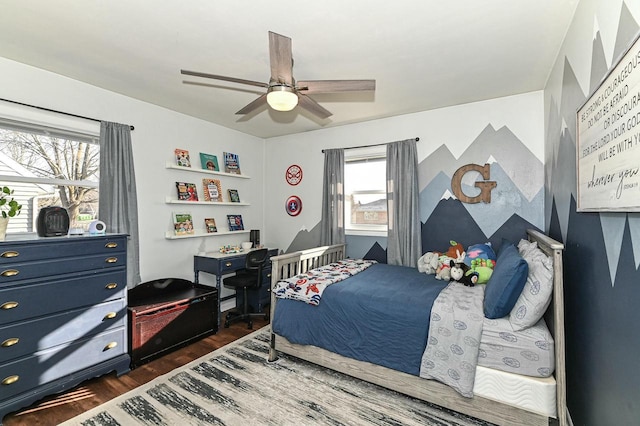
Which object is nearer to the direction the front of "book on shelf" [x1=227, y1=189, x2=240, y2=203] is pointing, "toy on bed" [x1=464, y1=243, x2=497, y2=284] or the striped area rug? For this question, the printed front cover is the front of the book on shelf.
the toy on bed

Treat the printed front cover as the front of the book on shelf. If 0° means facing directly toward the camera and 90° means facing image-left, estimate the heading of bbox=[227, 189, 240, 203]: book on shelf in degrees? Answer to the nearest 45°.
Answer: approximately 315°

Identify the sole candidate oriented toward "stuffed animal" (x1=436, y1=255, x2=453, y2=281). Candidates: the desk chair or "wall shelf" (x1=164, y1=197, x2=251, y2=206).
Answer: the wall shelf

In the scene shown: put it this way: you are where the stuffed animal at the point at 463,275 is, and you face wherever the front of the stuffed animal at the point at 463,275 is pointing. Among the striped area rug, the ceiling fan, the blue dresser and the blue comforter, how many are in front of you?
4

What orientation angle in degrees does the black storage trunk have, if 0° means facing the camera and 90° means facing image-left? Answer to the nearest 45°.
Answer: approximately 315°

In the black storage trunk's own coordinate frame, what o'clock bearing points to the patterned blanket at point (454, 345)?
The patterned blanket is roughly at 12 o'clock from the black storage trunk.

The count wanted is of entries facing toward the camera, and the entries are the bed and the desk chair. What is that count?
0

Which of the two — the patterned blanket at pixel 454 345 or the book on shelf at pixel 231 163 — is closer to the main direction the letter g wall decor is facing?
the patterned blanket
